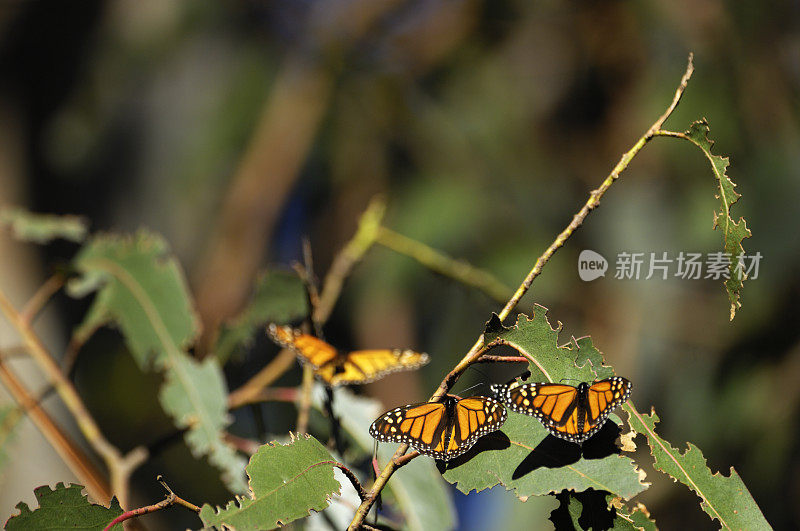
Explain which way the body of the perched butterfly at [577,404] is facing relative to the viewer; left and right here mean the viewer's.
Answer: facing away from the viewer

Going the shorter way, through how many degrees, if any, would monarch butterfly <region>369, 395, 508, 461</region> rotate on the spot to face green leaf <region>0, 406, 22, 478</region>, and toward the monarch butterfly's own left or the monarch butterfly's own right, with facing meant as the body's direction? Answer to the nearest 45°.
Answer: approximately 45° to the monarch butterfly's own left

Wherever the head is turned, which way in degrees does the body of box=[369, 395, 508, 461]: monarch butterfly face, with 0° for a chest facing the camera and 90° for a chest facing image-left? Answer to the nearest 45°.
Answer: approximately 180°

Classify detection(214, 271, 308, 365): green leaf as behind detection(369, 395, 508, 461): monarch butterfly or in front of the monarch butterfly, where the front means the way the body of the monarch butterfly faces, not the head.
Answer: in front
